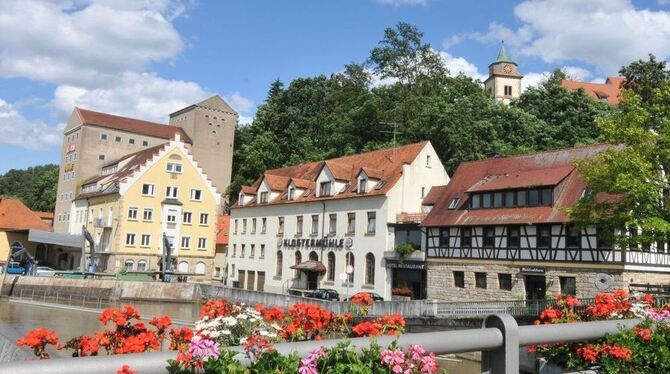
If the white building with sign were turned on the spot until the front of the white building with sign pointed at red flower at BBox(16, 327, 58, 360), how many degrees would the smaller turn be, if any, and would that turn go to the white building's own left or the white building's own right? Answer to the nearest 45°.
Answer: approximately 45° to the white building's own left

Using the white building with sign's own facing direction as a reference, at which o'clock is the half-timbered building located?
The half-timbered building is roughly at 9 o'clock from the white building with sign.

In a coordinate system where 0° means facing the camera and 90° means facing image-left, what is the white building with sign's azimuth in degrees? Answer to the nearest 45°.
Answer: approximately 45°

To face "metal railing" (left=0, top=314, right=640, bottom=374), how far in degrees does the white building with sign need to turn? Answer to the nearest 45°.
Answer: approximately 45° to its left

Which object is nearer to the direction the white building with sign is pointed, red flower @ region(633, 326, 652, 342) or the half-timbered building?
the red flower

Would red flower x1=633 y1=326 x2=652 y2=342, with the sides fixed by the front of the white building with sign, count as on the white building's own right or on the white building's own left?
on the white building's own left
